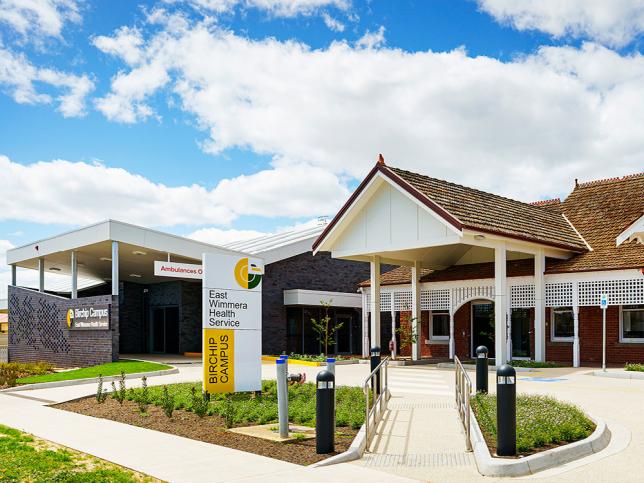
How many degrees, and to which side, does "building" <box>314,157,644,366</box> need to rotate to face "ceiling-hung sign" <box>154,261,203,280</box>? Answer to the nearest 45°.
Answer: approximately 45° to its right

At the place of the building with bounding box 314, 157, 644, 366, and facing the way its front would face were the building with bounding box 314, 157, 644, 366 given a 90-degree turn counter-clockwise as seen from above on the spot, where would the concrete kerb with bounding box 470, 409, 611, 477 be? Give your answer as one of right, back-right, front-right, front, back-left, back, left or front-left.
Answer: front-right

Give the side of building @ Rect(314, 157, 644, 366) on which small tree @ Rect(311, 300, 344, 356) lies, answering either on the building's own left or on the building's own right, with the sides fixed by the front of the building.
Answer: on the building's own right

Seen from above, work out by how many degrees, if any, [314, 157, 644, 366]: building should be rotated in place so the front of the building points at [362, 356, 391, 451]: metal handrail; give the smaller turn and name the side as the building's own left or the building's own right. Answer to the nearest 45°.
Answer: approximately 45° to the building's own left

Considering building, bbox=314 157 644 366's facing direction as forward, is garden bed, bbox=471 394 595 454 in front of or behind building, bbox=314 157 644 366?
in front

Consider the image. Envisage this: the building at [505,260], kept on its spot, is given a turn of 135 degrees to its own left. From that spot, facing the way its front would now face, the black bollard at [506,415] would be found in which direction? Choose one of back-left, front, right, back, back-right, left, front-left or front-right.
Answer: right

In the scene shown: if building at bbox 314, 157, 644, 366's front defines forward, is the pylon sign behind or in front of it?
in front

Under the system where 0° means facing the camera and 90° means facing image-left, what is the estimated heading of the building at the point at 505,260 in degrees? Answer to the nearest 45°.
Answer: approximately 45°

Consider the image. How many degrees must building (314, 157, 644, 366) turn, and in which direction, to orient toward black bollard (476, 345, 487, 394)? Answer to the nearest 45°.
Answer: approximately 45° to its left
